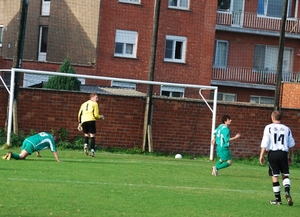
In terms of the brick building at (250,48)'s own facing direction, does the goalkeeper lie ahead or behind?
ahead

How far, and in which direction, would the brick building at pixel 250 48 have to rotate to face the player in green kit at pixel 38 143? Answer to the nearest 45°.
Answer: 0° — it already faces them

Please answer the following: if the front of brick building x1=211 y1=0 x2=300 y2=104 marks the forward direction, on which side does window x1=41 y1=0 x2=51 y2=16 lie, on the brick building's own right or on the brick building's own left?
on the brick building's own right

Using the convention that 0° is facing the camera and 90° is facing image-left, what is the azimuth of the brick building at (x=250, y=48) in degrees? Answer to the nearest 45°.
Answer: approximately 0°
